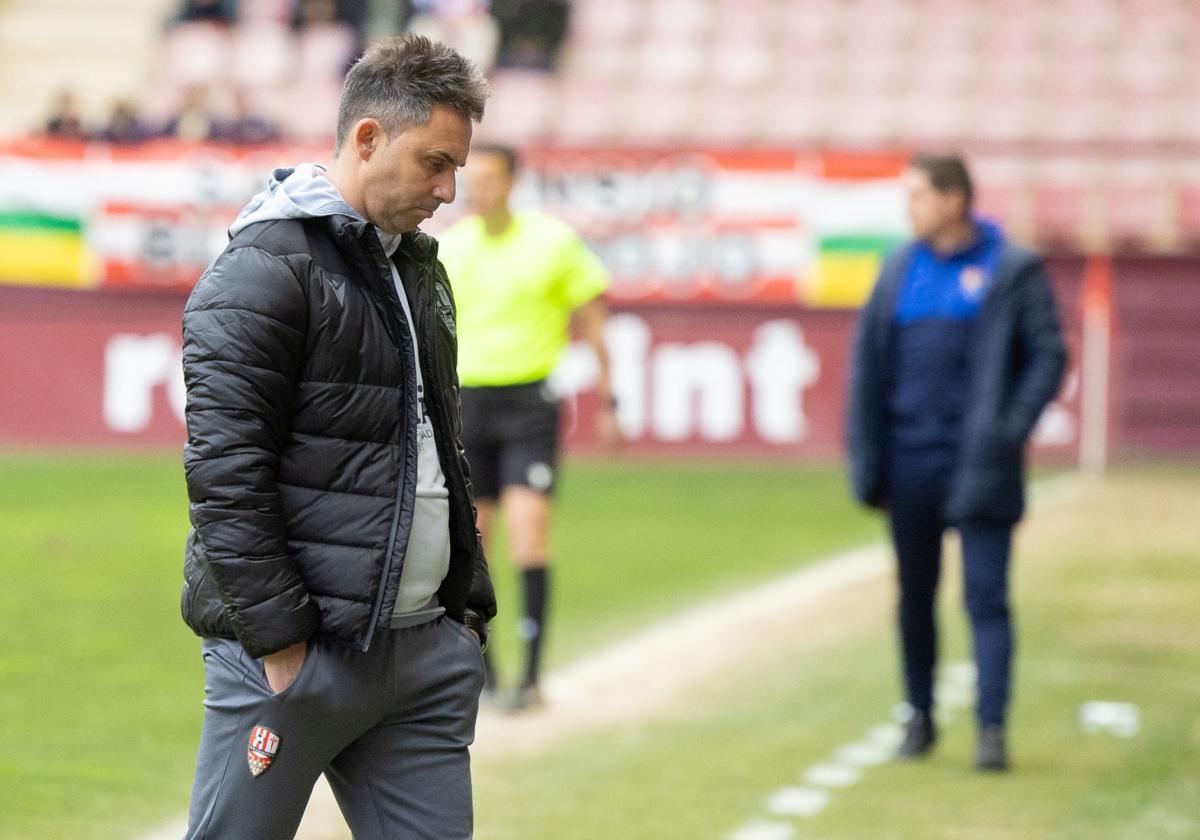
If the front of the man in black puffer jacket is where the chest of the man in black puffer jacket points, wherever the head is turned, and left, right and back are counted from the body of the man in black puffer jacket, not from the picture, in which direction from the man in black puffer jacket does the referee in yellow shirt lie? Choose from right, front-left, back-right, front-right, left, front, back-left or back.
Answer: back-left

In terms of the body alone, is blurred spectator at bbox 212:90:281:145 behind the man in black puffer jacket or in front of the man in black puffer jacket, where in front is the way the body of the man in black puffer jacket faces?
behind

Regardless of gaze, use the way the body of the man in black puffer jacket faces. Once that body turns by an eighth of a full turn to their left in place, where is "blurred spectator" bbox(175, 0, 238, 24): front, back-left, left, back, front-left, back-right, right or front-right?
left

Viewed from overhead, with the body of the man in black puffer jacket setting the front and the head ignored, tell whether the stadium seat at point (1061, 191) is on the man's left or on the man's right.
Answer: on the man's left

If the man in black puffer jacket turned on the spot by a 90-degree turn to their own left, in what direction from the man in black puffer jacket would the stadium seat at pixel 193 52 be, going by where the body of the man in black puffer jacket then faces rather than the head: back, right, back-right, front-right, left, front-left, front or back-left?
front-left

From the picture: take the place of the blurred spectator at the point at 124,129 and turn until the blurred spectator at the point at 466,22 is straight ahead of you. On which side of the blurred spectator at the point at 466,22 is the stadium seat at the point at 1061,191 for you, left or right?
right

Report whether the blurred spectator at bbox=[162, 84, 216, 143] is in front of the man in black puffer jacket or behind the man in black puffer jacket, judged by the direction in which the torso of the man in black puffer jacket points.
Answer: behind

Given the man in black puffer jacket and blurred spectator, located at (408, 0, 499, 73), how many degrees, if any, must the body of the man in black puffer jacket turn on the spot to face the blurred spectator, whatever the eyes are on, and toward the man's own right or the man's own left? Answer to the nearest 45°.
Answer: approximately 135° to the man's own left

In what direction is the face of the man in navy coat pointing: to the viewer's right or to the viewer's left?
to the viewer's left

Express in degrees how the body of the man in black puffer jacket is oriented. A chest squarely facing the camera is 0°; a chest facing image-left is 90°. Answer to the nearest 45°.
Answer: approximately 315°

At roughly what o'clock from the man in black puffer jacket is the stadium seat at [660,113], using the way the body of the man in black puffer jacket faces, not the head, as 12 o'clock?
The stadium seat is roughly at 8 o'clock from the man in black puffer jacket.

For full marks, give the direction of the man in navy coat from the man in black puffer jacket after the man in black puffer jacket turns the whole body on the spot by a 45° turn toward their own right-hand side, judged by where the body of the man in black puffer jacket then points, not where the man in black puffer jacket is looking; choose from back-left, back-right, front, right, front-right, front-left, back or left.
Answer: back-left

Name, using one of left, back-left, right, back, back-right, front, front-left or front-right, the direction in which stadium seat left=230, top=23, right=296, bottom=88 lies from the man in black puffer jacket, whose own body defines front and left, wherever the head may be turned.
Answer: back-left
